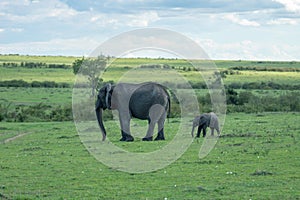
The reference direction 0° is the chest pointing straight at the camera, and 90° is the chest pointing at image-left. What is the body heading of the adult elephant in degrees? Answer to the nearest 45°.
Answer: approximately 90°
